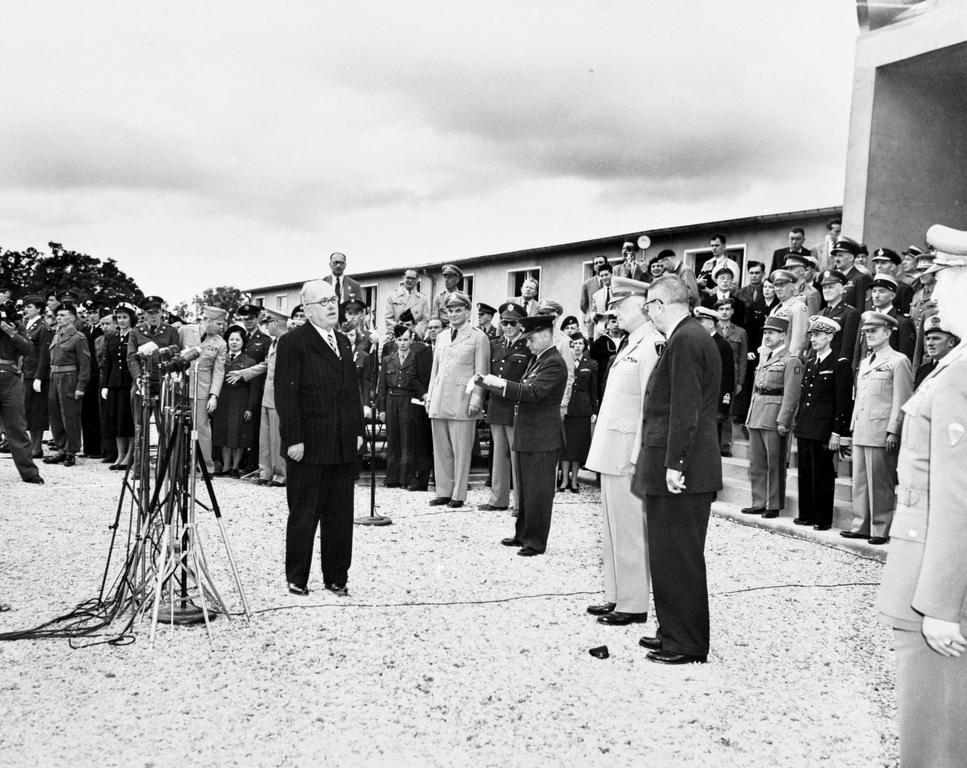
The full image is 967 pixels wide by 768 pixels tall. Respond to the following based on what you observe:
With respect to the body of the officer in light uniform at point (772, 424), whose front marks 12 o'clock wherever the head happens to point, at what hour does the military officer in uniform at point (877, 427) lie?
The military officer in uniform is roughly at 9 o'clock from the officer in light uniform.

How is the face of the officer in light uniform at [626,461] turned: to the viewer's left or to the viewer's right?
to the viewer's left

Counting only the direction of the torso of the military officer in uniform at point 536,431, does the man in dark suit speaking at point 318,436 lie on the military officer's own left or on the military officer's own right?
on the military officer's own left

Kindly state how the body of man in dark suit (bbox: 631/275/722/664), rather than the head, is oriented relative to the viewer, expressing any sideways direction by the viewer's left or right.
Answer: facing to the left of the viewer

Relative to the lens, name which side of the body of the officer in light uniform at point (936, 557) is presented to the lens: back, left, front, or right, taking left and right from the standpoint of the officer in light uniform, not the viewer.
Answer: left

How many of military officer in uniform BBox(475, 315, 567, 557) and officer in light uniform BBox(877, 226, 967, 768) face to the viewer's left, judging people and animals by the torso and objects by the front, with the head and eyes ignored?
2

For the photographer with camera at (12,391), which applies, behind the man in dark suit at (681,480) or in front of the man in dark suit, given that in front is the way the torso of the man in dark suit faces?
in front

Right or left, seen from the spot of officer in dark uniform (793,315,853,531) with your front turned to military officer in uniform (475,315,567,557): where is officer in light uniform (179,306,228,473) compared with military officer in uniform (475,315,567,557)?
right

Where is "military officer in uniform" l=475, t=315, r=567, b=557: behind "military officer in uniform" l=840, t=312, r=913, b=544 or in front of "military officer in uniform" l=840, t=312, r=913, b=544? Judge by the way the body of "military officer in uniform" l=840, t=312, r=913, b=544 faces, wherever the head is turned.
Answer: in front

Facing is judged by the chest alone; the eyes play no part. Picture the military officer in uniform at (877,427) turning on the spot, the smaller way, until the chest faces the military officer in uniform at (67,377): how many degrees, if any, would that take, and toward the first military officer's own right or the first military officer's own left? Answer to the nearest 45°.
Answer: approximately 45° to the first military officer's own right

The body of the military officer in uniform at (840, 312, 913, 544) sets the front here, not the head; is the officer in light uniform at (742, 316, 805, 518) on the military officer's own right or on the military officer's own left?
on the military officer's own right

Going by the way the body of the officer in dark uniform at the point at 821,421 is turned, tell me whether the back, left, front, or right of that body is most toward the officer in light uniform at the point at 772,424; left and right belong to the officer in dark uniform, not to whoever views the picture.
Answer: right

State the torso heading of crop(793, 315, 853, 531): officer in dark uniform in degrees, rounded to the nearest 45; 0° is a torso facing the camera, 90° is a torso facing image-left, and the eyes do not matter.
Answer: approximately 45°
